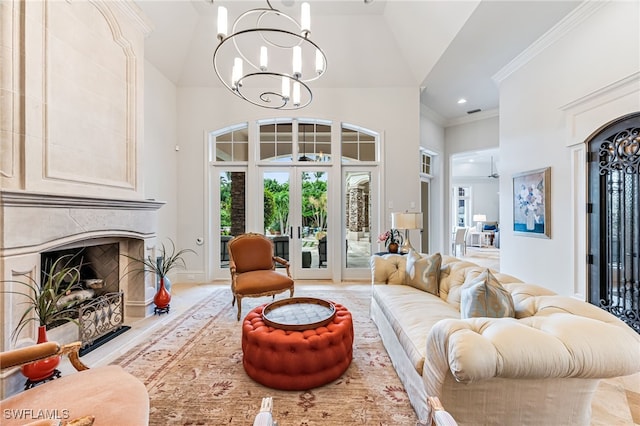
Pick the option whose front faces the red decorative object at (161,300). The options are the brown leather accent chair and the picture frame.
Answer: the picture frame

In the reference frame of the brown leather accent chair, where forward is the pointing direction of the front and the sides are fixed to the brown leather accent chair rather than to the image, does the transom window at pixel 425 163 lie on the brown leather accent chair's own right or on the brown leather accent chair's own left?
on the brown leather accent chair's own left

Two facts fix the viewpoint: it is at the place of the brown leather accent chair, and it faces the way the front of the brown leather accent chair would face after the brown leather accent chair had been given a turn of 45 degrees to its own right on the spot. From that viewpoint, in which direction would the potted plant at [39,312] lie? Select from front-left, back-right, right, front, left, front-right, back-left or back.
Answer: front-right

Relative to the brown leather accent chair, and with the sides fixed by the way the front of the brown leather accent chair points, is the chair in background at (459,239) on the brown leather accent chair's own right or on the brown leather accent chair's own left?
on the brown leather accent chair's own left

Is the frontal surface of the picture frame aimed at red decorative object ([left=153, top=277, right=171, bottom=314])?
yes

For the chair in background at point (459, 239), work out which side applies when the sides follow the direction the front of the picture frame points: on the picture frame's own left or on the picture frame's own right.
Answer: on the picture frame's own right

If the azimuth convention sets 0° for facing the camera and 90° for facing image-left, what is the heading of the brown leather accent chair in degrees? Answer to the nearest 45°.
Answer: approximately 315°

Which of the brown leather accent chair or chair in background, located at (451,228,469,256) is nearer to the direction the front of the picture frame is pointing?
the brown leather accent chair

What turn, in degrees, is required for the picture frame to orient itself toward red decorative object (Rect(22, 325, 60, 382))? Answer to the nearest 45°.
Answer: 0° — it already faces it

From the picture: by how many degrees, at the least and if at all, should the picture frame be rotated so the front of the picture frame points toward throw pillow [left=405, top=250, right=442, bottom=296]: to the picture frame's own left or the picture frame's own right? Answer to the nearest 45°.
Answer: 0° — it already faces it
